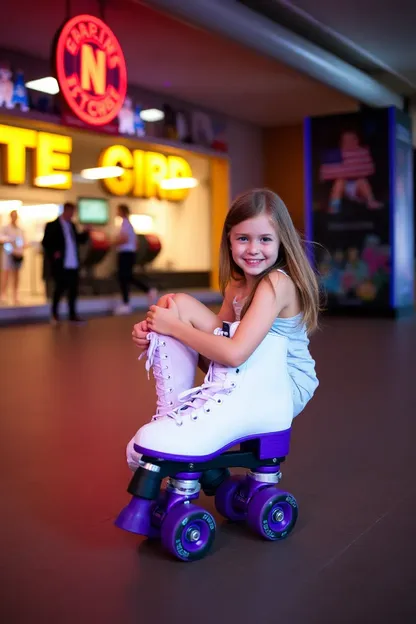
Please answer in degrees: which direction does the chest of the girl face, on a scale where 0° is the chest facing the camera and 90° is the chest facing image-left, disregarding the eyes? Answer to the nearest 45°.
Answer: approximately 45°

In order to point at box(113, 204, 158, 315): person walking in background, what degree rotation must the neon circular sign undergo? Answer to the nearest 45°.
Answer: approximately 135° to its left

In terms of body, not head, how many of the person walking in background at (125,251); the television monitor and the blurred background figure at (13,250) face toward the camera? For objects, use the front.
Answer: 2

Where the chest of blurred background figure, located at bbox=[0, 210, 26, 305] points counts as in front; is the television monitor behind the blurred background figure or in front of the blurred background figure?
behind

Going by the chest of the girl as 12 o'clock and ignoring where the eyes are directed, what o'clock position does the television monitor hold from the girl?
The television monitor is roughly at 4 o'clock from the girl.

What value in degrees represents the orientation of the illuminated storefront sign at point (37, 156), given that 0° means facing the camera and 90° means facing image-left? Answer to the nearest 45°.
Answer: approximately 315°

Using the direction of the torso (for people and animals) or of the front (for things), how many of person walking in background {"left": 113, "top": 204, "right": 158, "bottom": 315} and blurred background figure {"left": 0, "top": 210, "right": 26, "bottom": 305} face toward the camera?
1

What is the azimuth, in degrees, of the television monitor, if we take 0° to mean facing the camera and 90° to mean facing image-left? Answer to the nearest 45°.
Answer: approximately 0°

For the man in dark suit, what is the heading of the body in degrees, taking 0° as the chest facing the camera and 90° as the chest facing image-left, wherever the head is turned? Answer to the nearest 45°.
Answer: approximately 315°
